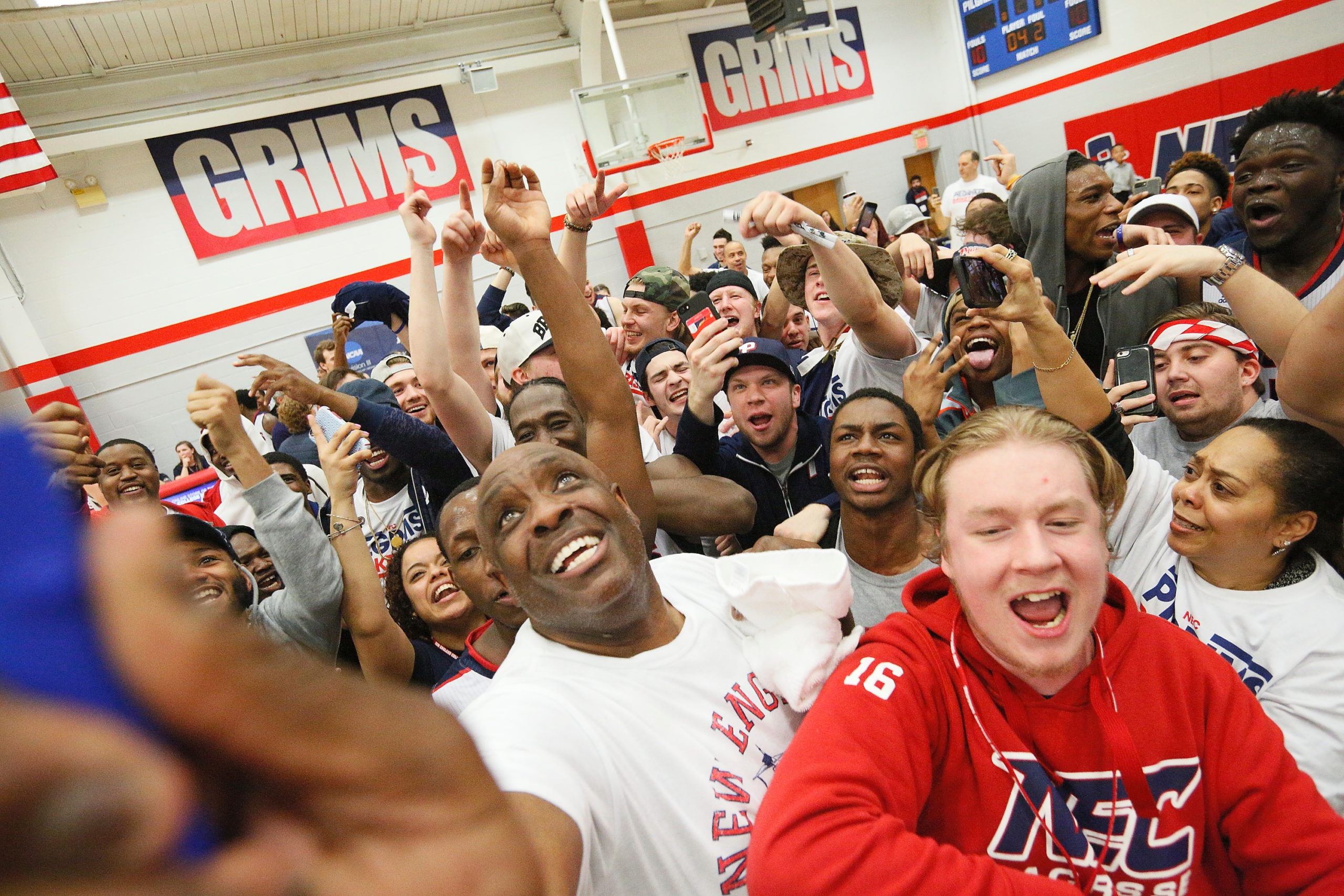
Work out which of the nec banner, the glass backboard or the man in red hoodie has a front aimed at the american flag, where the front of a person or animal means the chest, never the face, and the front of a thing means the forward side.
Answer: the nec banner

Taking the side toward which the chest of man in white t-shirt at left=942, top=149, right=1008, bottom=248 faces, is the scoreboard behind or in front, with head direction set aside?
behind

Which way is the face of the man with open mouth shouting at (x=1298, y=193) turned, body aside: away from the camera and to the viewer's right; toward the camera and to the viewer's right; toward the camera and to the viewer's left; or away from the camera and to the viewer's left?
toward the camera and to the viewer's left

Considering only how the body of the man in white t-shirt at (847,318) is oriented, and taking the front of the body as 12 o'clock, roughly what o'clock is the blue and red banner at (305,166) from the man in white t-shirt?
The blue and red banner is roughly at 3 o'clock from the man in white t-shirt.

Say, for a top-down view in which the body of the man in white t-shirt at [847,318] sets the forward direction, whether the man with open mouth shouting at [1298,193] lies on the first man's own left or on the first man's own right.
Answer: on the first man's own left

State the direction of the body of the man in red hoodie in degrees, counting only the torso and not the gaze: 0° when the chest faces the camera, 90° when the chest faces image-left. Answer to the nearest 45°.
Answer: approximately 0°

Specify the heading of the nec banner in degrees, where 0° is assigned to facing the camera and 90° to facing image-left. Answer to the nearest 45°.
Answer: approximately 45°

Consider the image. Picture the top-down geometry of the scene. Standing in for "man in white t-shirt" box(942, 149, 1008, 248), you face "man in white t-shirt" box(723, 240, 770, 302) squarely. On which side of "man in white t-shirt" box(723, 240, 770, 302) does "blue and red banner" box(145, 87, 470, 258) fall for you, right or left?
right

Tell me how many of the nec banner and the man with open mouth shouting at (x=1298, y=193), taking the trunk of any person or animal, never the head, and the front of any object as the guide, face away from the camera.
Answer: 0
